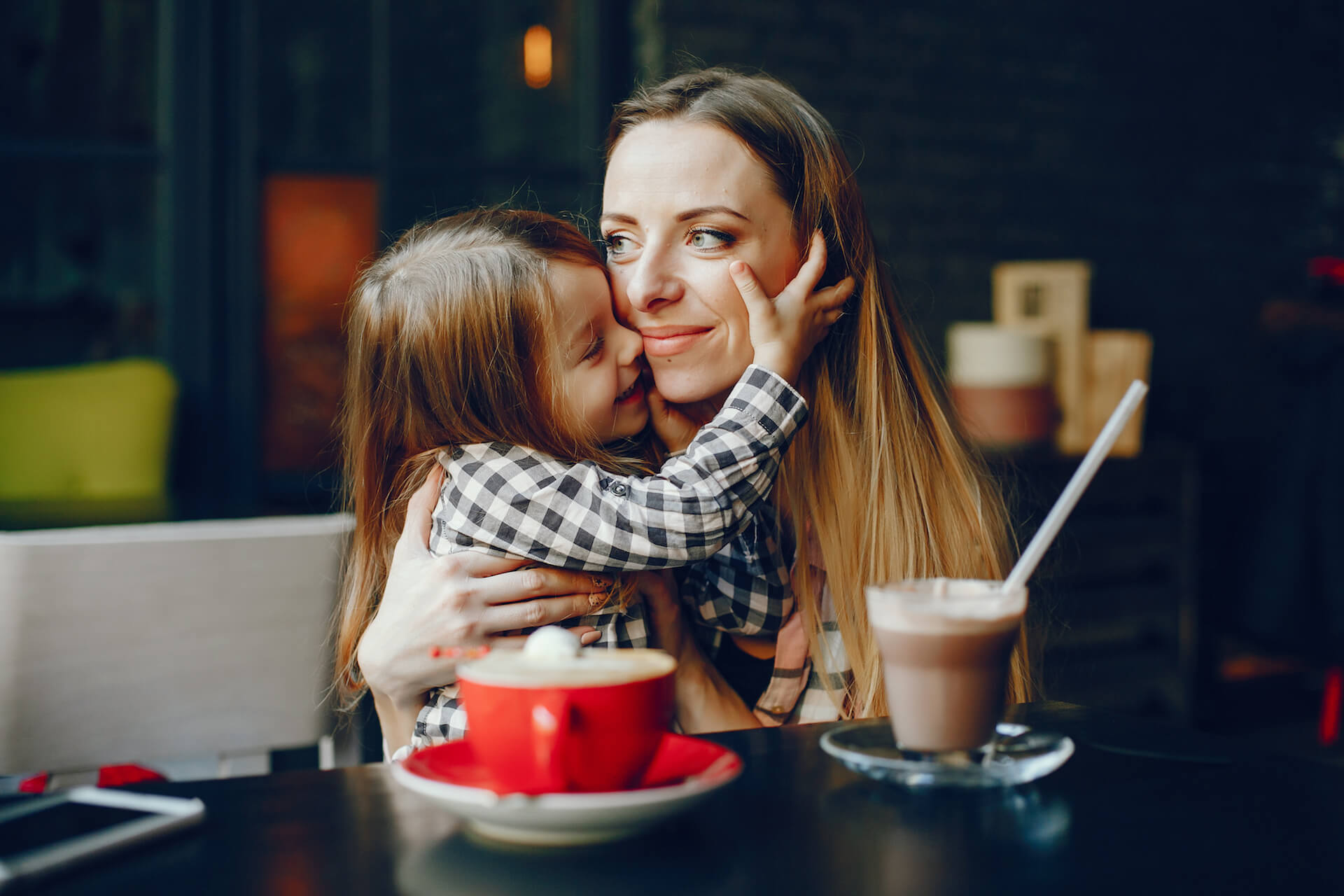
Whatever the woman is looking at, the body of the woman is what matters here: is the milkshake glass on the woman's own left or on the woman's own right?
on the woman's own left

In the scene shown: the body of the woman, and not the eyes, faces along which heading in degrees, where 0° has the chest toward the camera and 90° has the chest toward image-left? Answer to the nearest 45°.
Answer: approximately 45°

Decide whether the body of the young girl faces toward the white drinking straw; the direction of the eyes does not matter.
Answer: no

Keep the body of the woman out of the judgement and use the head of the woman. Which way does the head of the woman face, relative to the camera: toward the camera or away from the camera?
toward the camera

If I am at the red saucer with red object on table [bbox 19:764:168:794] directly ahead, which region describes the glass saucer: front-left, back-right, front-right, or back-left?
back-right

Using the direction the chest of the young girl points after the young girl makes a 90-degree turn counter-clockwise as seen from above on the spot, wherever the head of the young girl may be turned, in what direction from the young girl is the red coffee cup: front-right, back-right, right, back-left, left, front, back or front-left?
back

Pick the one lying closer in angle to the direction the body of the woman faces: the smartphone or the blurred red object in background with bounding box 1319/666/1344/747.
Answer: the smartphone

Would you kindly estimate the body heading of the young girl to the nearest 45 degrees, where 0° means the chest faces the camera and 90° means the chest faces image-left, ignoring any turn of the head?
approximately 270°

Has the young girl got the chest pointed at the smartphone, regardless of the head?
no

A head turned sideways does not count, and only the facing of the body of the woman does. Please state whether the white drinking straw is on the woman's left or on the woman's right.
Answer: on the woman's left

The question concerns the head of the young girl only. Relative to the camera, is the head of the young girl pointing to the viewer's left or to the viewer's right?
to the viewer's right

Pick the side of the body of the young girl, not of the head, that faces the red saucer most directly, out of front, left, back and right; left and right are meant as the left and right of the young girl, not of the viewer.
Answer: right
